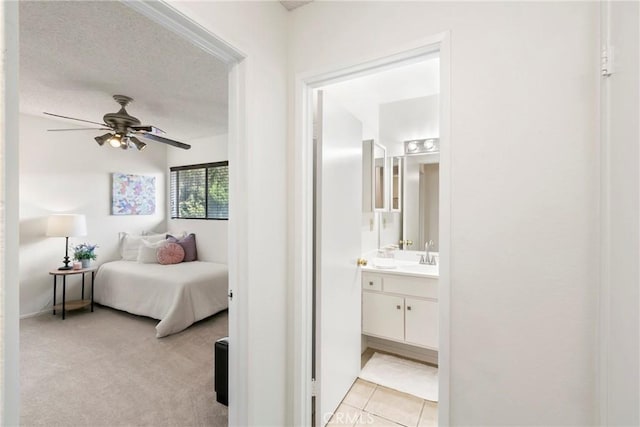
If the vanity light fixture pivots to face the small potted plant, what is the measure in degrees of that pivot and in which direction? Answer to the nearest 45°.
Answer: approximately 90° to its right

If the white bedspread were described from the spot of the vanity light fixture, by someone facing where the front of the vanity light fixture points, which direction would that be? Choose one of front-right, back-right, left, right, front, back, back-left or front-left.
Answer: right

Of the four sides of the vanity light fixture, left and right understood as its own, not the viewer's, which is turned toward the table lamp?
right

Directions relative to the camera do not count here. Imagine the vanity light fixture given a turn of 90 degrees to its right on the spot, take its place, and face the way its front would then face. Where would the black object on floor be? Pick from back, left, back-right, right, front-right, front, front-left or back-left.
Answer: front-left

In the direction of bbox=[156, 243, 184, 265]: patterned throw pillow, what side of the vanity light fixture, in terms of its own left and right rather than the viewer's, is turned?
right

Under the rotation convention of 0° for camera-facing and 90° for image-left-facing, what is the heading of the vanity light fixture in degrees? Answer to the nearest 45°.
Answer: approximately 0°

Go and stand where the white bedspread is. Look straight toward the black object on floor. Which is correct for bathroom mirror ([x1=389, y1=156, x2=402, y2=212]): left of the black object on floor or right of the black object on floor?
left

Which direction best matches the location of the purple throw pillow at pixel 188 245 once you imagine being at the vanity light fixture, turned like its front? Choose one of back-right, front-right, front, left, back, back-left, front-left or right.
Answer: right

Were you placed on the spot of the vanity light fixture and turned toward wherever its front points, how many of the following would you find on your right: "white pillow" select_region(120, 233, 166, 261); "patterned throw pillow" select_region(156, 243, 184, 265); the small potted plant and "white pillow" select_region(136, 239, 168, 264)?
4

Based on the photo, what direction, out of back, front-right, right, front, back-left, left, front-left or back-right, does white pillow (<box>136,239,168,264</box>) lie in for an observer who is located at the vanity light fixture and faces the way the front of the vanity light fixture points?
right
